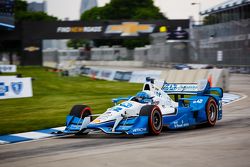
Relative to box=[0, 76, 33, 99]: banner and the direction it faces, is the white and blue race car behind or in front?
in front

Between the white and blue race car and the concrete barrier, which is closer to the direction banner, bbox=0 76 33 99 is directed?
the white and blue race car

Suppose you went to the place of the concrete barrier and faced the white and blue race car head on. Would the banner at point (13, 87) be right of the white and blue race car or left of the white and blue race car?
right

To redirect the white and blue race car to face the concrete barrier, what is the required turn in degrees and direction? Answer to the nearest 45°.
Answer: approximately 135° to its right

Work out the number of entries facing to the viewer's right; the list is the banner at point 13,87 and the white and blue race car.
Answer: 0

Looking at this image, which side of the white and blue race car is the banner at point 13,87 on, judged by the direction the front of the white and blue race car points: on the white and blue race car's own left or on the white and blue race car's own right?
on the white and blue race car's own right

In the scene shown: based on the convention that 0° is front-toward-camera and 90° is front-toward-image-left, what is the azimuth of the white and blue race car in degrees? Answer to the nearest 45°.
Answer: approximately 45°

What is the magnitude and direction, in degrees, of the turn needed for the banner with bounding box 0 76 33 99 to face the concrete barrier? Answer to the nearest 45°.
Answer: approximately 90° to its left

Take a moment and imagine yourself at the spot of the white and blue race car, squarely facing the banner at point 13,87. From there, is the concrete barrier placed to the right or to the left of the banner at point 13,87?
right

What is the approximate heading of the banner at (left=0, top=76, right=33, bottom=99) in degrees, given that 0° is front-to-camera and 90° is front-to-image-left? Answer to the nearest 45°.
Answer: approximately 0°
